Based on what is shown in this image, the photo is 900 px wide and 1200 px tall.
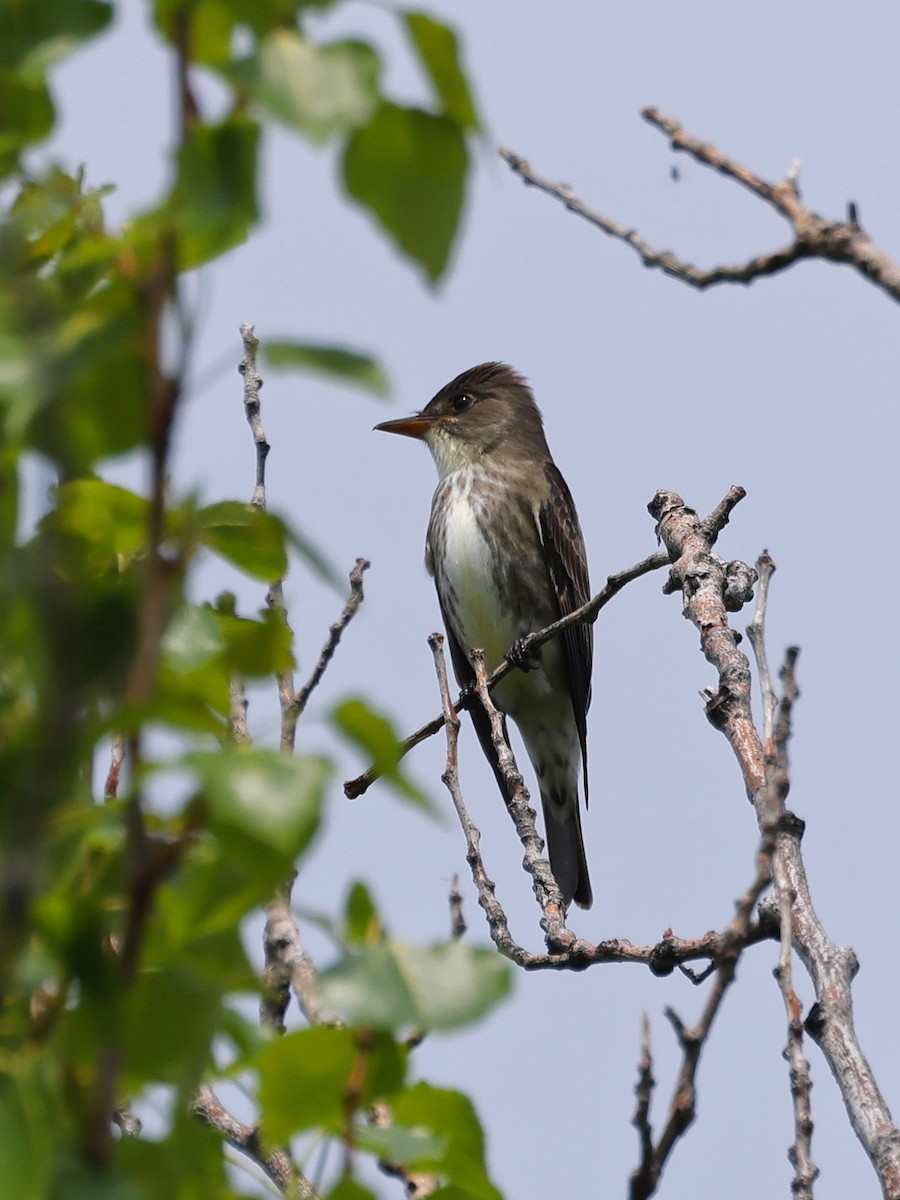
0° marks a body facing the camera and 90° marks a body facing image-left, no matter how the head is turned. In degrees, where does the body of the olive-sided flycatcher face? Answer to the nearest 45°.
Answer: approximately 45°

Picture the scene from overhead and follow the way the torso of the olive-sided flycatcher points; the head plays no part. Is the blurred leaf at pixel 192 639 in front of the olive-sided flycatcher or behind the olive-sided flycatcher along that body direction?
in front

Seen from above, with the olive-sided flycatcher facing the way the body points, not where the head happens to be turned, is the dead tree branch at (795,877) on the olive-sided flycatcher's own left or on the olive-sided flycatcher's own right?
on the olive-sided flycatcher's own left

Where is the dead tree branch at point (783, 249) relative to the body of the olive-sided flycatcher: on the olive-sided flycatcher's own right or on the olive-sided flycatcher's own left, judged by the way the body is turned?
on the olive-sided flycatcher's own left
